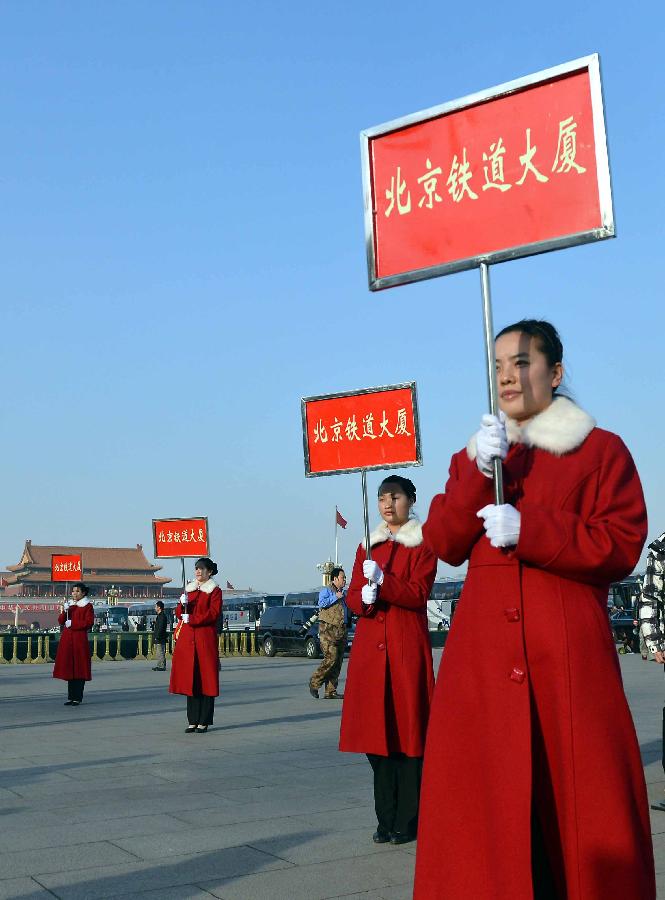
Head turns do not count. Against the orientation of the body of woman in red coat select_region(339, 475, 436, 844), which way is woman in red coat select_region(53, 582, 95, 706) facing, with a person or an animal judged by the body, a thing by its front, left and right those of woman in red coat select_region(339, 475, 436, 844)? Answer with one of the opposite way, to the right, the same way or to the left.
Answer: the same way

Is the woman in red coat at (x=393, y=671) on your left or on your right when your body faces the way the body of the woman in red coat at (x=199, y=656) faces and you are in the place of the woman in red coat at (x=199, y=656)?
on your left

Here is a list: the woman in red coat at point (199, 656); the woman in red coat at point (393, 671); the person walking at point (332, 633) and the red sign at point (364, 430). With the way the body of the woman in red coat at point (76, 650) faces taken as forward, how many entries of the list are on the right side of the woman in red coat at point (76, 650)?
0

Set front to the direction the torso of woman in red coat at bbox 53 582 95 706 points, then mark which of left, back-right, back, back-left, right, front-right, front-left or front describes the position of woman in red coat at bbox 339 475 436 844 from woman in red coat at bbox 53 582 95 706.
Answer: front-left

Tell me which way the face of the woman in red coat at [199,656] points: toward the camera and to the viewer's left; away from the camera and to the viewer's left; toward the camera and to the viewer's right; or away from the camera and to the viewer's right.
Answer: toward the camera and to the viewer's left

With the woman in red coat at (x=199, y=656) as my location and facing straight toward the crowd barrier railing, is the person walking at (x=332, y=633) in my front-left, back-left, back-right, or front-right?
front-right

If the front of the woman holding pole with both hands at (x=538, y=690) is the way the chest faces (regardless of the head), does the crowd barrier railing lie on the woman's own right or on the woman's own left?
on the woman's own right

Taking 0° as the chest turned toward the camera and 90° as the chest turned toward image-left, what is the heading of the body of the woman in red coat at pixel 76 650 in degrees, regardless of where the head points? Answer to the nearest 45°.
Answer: approximately 45°

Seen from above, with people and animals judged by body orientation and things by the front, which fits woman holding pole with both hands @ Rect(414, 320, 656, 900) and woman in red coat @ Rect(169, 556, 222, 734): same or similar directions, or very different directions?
same or similar directions

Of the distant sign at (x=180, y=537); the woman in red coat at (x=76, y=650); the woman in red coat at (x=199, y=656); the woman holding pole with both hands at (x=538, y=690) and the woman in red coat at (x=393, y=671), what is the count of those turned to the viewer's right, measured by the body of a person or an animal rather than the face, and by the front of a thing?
0

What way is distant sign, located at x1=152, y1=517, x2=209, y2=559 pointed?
toward the camera

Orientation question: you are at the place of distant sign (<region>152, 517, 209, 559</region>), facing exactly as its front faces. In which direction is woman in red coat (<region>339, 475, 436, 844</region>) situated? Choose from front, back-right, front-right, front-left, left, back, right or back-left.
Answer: front

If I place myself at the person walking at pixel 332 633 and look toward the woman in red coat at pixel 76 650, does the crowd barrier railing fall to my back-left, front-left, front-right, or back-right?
front-right

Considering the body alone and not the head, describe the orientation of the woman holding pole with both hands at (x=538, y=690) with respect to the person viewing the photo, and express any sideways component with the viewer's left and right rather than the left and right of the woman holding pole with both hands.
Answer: facing the viewer and to the left of the viewer

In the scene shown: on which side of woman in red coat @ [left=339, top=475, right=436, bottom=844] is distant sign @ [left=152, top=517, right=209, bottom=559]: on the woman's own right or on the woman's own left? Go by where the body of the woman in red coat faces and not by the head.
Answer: on the woman's own right

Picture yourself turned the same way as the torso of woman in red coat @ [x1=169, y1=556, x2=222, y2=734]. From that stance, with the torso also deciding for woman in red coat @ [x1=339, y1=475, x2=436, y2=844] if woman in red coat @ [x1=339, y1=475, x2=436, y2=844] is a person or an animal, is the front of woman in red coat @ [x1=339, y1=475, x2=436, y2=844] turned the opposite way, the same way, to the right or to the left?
the same way

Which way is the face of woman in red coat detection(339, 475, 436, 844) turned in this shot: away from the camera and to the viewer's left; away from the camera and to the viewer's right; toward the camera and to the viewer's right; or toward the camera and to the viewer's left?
toward the camera and to the viewer's left

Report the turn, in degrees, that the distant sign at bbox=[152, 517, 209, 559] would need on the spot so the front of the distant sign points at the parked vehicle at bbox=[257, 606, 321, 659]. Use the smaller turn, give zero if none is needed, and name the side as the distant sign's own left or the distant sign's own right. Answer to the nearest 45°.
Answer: approximately 135° to the distant sign's own left

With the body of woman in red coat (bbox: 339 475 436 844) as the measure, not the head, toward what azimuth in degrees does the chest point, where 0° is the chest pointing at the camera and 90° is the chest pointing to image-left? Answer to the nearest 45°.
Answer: approximately 45°
